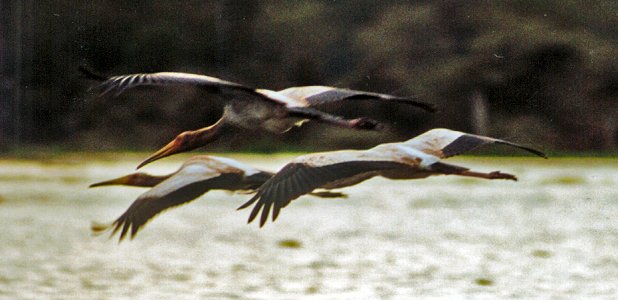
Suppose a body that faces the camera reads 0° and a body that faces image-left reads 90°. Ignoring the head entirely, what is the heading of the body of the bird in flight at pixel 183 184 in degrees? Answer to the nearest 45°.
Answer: approximately 90°
